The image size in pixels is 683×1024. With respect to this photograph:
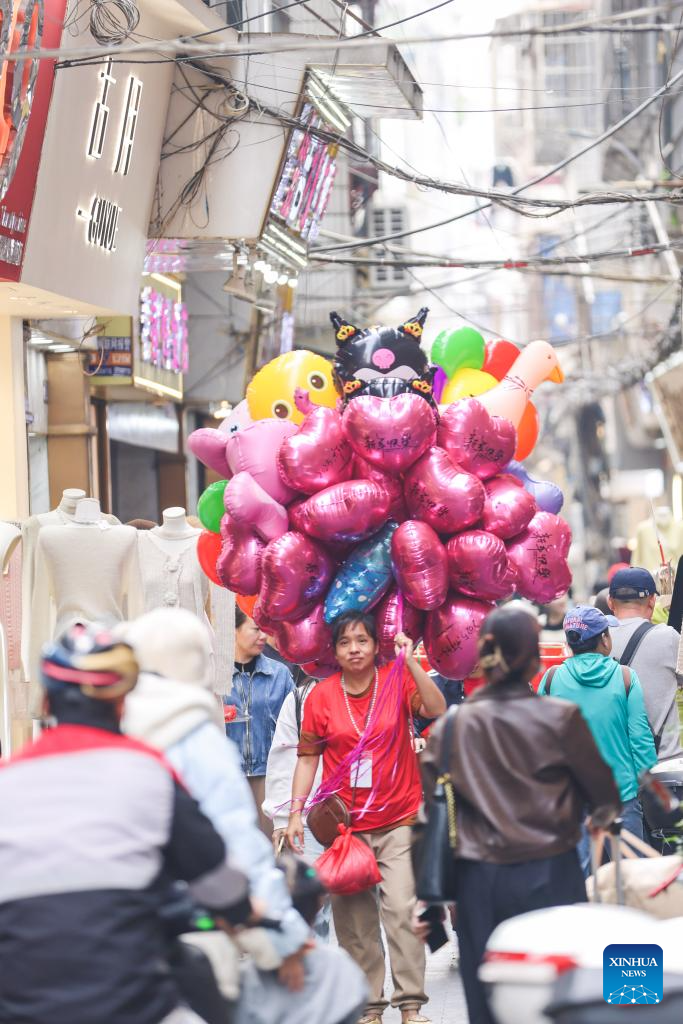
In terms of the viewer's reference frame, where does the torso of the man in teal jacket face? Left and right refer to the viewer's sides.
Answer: facing away from the viewer

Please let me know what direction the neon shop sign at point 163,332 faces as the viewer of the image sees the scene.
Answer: facing the viewer and to the right of the viewer

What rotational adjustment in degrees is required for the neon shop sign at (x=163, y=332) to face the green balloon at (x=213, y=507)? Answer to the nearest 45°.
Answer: approximately 45° to its right

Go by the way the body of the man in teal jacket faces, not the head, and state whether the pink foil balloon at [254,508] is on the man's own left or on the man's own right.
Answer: on the man's own left

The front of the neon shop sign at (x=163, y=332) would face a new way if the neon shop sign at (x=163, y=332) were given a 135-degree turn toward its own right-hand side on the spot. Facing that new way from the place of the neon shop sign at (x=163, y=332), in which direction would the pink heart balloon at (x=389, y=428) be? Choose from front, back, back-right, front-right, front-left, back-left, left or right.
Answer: left

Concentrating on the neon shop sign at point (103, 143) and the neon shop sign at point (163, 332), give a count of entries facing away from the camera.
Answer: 0

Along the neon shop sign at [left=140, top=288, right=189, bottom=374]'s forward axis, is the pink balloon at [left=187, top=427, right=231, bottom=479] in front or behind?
in front

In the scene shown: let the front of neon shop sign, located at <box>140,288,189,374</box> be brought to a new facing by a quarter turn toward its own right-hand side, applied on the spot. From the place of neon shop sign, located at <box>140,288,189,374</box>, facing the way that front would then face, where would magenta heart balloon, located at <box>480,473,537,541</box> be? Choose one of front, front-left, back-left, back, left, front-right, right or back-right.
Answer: front-left

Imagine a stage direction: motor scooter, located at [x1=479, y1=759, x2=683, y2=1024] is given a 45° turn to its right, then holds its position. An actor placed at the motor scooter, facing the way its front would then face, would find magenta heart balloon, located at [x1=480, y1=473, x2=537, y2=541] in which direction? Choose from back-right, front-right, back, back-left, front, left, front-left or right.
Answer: left

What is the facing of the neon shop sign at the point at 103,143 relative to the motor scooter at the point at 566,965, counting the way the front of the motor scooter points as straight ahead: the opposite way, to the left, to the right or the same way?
to the right

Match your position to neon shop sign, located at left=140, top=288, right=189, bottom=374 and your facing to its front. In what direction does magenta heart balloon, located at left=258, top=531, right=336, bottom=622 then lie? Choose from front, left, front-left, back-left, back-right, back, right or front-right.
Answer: front-right

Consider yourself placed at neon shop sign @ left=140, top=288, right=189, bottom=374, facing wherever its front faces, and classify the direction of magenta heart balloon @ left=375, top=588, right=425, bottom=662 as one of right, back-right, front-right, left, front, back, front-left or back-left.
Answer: front-right

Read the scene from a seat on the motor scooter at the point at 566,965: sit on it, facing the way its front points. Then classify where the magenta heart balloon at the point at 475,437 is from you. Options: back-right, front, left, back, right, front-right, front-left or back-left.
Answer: front-left

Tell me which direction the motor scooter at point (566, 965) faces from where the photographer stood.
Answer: facing away from the viewer and to the right of the viewer

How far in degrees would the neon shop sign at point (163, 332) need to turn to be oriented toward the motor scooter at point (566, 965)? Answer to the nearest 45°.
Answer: approximately 45° to its right
